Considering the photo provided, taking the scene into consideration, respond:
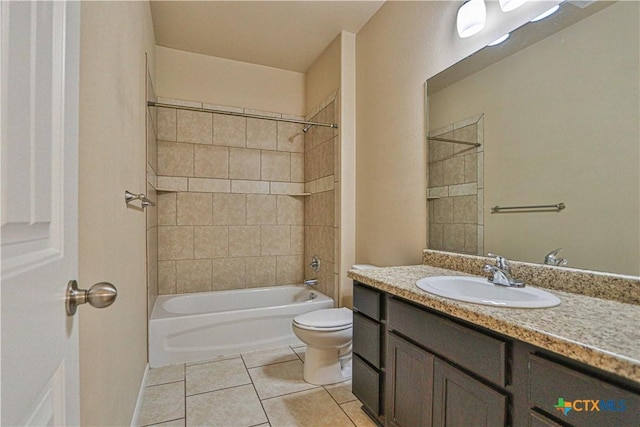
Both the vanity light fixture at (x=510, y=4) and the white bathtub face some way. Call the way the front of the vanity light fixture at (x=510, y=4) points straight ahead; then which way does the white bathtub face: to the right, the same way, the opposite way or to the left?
to the left

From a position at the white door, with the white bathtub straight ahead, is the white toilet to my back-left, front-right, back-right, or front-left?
front-right

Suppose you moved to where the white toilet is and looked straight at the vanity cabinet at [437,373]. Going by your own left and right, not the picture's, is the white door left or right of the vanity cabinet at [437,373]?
right

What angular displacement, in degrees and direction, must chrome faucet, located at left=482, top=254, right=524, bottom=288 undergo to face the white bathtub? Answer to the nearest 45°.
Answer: approximately 45° to its right

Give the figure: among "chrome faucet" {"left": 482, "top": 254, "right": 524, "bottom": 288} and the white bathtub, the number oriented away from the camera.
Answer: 0

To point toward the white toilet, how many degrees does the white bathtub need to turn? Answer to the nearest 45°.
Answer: approximately 45° to its left

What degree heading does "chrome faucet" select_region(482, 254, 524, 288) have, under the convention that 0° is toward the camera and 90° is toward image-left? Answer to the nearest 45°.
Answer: approximately 45°

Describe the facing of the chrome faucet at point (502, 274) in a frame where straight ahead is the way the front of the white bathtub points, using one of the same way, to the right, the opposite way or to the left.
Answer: to the right

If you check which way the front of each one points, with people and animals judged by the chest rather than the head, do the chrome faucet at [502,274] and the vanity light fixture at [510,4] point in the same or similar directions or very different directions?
same or similar directions

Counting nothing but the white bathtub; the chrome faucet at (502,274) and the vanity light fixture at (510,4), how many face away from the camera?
0

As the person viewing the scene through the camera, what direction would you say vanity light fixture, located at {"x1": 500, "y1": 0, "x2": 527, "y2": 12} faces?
facing the viewer and to the left of the viewer

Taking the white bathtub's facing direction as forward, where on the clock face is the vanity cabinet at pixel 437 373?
The vanity cabinet is roughly at 11 o'clock from the white bathtub.

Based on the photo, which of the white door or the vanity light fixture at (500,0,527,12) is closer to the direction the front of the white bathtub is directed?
the white door

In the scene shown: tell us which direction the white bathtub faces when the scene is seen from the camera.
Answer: facing the viewer

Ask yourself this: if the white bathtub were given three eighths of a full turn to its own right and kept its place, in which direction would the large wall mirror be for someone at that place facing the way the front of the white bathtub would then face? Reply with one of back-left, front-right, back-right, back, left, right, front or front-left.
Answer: back

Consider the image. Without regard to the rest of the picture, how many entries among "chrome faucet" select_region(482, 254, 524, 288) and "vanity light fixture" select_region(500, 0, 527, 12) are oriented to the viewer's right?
0
